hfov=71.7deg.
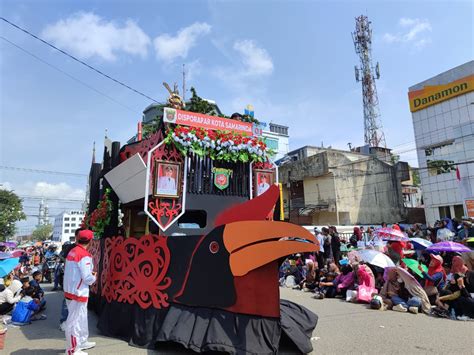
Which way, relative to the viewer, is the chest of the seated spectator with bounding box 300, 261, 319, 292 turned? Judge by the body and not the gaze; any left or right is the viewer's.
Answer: facing the viewer and to the left of the viewer

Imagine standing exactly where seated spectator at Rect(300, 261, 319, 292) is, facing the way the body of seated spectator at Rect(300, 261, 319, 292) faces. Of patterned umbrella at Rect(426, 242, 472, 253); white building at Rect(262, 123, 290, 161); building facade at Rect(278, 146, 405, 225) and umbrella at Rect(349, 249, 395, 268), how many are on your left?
2

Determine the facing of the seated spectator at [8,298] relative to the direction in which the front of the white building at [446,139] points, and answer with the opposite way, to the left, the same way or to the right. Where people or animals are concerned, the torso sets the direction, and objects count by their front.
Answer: the opposite way

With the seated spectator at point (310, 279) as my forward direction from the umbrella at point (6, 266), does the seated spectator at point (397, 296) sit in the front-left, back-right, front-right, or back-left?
front-right

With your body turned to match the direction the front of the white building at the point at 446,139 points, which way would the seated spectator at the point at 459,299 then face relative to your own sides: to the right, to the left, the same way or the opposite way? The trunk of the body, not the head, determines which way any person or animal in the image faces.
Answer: the same way

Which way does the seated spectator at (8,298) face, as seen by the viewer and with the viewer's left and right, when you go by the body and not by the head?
facing to the right of the viewer

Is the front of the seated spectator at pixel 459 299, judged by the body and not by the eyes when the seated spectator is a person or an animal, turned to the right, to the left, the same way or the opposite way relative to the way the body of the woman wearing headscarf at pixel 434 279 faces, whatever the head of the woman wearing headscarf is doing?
the same way

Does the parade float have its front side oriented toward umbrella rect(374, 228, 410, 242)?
no

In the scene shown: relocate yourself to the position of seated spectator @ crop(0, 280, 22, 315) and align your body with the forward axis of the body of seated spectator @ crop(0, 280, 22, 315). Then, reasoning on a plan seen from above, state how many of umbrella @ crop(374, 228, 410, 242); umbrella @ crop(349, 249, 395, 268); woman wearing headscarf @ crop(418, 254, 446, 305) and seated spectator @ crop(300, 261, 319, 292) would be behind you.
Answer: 0

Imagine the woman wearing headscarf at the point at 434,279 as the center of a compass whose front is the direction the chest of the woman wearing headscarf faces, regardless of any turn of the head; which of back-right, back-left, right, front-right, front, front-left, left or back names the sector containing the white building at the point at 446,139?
back-right

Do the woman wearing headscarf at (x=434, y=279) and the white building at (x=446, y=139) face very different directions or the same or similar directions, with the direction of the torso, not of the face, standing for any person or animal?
same or similar directions

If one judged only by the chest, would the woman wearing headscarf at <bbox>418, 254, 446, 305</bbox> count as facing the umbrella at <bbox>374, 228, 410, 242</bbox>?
no

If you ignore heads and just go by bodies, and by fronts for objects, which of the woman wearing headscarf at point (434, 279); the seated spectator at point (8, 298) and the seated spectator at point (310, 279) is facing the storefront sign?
the seated spectator at point (8, 298)

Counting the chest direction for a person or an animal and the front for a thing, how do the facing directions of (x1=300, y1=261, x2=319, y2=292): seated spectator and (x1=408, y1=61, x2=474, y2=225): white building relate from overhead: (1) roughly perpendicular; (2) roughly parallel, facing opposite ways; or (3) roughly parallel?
roughly parallel

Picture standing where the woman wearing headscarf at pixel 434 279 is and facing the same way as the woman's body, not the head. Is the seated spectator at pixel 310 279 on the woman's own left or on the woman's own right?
on the woman's own right

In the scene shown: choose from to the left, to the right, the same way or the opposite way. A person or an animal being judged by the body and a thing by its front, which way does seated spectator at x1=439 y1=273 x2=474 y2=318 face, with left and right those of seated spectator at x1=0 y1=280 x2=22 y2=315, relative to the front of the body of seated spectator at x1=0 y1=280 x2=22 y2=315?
the opposite way

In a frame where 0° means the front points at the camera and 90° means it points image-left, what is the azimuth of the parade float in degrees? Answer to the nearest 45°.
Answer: approximately 315°

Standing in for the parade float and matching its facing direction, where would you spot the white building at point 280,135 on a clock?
The white building is roughly at 8 o'clock from the parade float.

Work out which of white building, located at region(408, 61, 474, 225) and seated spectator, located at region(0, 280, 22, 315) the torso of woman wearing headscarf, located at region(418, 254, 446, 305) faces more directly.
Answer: the seated spectator

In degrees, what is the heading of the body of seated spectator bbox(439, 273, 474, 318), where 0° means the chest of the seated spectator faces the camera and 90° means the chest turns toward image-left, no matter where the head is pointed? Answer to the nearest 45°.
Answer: approximately 45°

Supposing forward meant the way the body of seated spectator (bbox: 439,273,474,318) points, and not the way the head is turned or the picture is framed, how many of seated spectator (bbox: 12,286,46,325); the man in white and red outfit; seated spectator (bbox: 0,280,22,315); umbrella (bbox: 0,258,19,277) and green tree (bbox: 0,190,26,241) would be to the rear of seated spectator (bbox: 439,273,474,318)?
0
